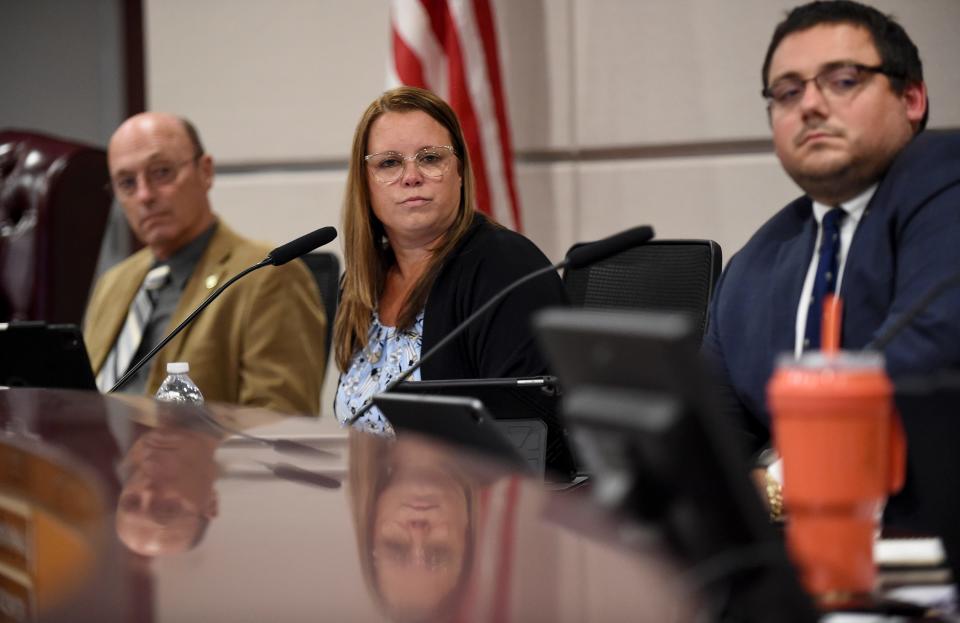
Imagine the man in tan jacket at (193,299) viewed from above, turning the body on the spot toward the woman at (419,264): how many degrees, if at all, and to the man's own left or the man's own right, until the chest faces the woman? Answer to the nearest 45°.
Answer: approximately 90° to the man's own left

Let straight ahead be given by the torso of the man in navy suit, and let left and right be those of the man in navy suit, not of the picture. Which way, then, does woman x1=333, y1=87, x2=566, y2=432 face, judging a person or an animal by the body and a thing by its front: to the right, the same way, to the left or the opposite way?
the same way

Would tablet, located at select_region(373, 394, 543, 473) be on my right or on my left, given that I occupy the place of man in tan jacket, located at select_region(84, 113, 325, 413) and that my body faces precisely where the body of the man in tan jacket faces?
on my left

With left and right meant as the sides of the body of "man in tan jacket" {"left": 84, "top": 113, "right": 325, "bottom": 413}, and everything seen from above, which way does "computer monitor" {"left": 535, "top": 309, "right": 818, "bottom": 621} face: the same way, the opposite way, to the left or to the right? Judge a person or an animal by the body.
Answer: the opposite way

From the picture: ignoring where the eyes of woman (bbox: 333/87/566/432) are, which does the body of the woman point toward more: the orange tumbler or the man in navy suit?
the orange tumbler

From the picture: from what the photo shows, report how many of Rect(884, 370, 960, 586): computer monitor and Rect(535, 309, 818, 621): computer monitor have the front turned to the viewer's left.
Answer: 0

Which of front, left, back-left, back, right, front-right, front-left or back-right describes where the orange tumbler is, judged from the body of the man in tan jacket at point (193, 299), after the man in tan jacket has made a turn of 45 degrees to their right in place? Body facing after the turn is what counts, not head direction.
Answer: left

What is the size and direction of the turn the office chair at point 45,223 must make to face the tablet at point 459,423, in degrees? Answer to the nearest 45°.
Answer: approximately 45° to its left

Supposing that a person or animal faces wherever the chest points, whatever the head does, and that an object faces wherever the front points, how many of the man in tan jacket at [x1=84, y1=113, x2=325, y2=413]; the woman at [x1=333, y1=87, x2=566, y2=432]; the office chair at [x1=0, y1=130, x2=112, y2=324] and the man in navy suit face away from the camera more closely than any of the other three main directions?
0

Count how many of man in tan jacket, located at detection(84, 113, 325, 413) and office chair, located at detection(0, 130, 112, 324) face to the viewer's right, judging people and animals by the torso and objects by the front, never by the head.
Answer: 0

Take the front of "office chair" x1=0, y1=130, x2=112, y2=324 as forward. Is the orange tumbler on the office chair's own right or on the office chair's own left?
on the office chair's own left

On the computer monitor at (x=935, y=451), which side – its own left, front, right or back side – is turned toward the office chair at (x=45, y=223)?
left

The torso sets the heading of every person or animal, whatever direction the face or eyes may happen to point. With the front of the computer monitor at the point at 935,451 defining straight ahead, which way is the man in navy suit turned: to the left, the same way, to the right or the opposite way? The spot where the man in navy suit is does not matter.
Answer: the opposite way
